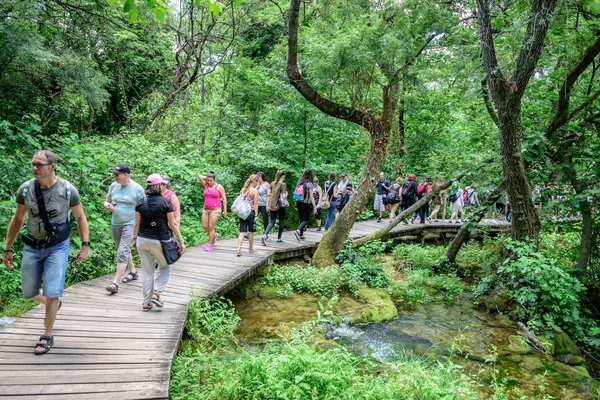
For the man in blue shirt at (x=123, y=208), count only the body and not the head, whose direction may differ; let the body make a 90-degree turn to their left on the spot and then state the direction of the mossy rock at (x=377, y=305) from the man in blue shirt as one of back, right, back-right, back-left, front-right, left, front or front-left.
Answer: front-left

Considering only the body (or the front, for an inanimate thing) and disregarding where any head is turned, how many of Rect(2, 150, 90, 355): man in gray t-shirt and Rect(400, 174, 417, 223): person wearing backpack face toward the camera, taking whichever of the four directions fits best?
1

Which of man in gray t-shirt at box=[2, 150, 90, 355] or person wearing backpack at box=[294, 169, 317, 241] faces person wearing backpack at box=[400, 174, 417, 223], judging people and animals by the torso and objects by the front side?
person wearing backpack at box=[294, 169, 317, 241]

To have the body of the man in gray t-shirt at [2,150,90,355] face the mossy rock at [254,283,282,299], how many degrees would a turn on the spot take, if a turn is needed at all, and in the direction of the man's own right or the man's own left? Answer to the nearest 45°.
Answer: approximately 135° to the man's own left

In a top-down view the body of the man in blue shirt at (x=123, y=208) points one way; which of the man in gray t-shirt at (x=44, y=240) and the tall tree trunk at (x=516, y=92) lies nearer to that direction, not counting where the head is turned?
the man in gray t-shirt

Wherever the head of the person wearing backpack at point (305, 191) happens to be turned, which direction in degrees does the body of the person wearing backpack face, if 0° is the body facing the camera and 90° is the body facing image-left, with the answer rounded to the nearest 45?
approximately 225°

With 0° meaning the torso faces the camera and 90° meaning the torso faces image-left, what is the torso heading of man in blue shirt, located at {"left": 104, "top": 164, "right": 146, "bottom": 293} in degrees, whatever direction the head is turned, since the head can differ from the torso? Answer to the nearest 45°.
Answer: approximately 45°

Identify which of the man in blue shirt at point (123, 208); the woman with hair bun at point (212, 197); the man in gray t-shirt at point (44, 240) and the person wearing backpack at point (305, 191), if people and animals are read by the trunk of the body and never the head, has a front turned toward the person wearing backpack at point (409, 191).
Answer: the person wearing backpack at point (305, 191)

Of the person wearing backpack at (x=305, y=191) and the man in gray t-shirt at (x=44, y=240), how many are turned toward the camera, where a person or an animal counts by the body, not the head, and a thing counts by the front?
1
